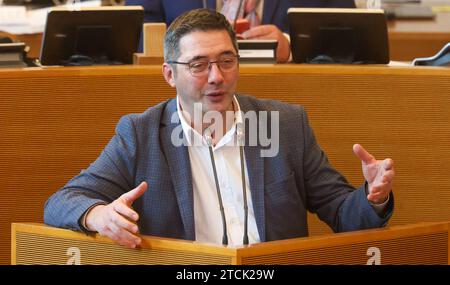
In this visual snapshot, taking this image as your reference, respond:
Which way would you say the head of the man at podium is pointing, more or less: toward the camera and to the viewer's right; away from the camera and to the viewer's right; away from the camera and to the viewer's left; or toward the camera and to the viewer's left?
toward the camera and to the viewer's right

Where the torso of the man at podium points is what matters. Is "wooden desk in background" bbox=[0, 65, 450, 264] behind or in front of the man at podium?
behind

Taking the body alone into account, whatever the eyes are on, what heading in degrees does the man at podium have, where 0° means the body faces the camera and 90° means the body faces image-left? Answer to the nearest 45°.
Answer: approximately 0°

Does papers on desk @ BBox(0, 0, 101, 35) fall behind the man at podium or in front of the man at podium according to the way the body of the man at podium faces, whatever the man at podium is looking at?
behind
